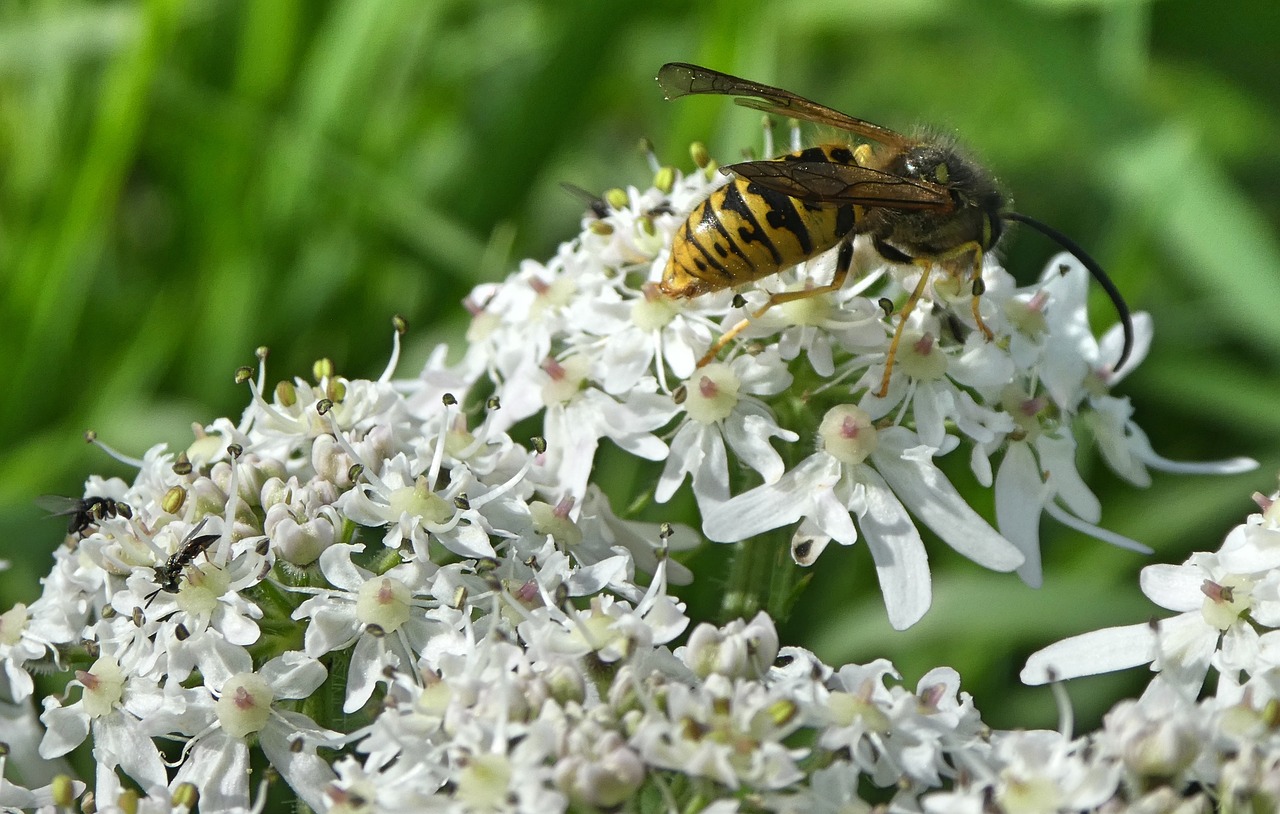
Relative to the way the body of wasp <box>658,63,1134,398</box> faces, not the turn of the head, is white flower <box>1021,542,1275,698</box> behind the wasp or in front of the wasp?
in front

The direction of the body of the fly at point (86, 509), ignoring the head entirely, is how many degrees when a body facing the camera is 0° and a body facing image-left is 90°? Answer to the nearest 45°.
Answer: approximately 270°

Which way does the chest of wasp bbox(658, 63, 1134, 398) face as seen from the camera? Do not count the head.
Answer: to the viewer's right

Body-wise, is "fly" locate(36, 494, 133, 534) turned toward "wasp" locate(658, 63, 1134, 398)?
yes

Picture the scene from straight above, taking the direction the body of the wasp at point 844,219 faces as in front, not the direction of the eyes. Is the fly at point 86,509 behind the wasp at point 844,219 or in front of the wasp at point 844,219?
behind

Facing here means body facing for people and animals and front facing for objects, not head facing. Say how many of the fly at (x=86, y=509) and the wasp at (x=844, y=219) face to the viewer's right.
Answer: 2

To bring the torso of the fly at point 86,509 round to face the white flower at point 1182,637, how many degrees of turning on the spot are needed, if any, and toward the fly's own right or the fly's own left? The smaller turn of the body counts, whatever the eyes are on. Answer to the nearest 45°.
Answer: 0° — it already faces it

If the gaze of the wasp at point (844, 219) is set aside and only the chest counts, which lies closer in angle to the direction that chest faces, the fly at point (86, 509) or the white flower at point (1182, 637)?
the white flower
